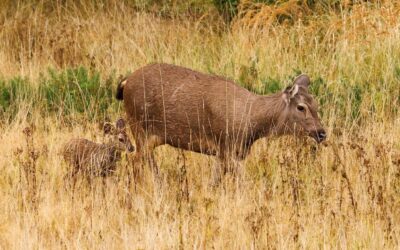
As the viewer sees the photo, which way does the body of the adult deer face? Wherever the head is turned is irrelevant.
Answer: to the viewer's right

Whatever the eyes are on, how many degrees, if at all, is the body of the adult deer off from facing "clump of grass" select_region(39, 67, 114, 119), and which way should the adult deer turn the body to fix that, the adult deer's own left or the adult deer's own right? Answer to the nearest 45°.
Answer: approximately 135° to the adult deer's own left
